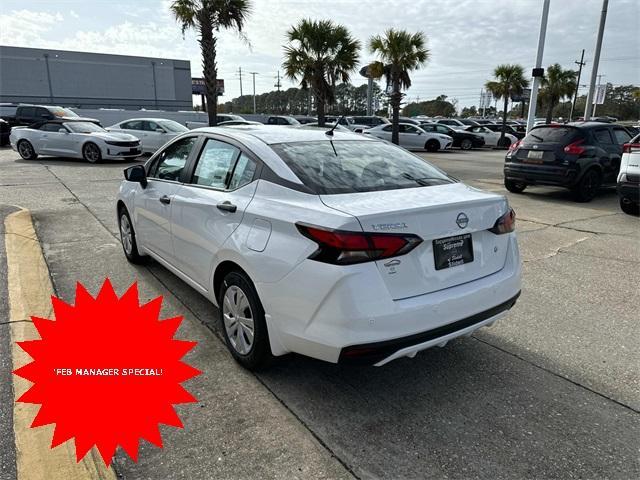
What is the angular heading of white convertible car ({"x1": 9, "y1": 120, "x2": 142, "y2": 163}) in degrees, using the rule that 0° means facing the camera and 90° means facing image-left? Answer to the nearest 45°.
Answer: approximately 315°

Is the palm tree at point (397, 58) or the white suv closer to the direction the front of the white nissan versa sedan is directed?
the palm tree

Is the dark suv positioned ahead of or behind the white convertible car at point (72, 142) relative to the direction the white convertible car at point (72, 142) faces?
ahead

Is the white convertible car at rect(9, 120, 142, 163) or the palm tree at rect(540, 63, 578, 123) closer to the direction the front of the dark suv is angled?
the palm tree

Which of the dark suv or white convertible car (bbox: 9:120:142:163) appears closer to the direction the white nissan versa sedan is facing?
the white convertible car

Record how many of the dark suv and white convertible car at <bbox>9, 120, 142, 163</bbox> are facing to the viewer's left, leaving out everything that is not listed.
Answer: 0

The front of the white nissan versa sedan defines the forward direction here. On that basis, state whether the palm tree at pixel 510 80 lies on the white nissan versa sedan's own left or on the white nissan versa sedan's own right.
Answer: on the white nissan versa sedan's own right

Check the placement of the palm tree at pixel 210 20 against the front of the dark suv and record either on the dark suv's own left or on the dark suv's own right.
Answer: on the dark suv's own left

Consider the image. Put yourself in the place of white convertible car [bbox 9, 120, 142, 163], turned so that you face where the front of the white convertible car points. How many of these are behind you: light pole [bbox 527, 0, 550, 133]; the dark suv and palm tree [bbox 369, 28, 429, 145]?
0

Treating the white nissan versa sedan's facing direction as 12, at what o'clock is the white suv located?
The white suv is roughly at 3 o'clock from the white nissan versa sedan.

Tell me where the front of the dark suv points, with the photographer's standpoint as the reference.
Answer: facing away from the viewer and to the right of the viewer

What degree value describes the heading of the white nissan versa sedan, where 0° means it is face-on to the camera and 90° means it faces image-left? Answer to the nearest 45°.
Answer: approximately 135°

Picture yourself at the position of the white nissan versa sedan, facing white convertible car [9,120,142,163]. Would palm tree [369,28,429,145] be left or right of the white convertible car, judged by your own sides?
right

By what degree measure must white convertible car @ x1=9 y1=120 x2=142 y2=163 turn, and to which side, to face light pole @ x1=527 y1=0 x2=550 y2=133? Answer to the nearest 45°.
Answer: approximately 45° to its left

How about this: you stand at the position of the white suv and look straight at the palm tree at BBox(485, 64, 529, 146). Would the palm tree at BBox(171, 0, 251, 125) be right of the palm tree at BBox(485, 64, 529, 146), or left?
left

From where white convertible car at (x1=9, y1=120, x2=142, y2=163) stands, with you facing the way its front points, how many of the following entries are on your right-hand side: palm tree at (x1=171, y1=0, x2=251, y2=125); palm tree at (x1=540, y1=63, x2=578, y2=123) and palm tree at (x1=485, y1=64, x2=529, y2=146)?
0

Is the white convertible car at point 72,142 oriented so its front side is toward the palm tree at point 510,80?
no

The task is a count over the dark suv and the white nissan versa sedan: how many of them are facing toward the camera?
0

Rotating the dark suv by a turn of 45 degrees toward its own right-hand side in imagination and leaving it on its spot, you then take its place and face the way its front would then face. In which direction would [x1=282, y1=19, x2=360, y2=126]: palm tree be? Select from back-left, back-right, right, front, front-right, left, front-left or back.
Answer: back-left

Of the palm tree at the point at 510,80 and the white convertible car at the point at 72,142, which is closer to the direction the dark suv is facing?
the palm tree

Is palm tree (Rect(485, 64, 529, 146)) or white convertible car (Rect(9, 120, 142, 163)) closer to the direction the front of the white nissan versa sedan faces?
the white convertible car
